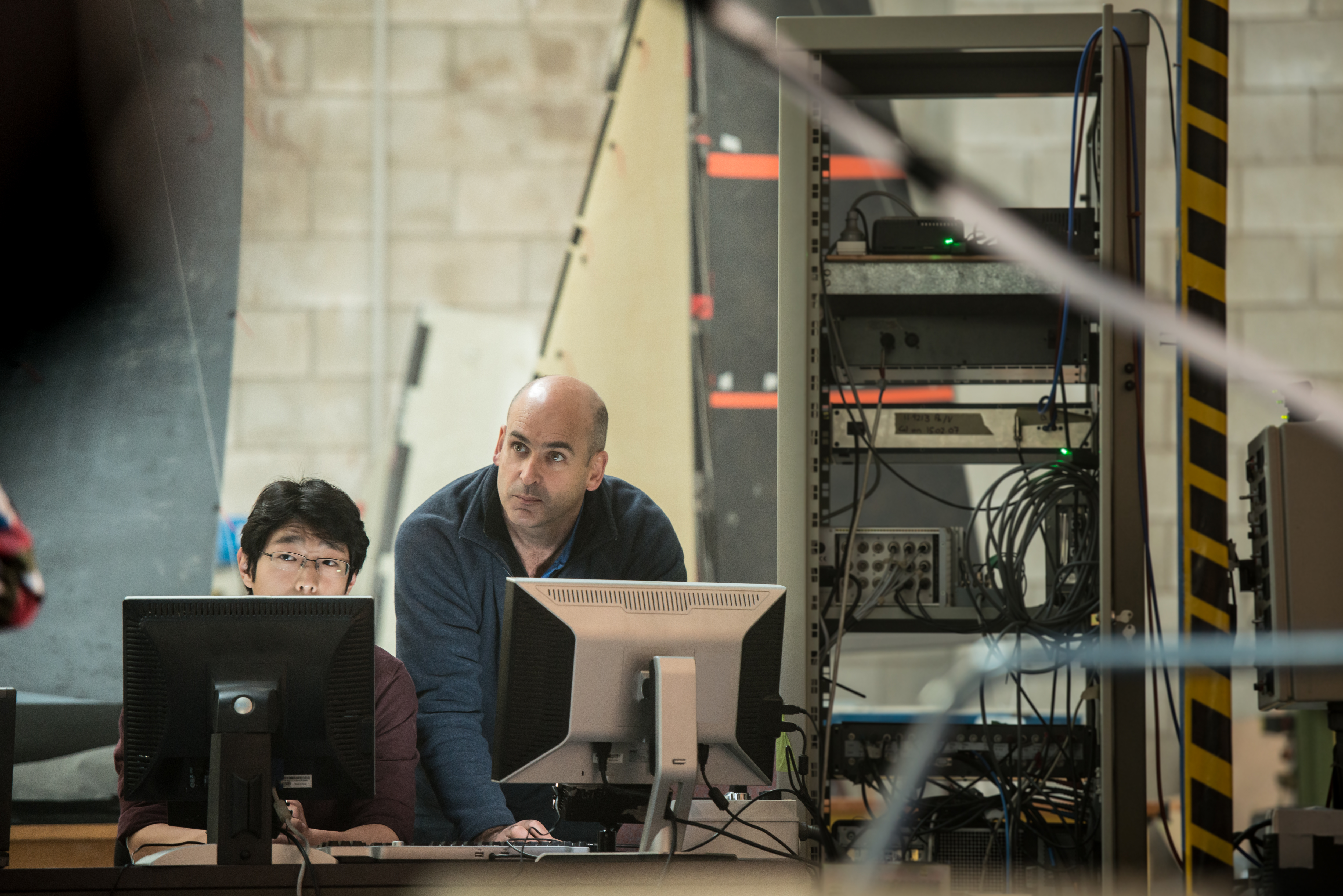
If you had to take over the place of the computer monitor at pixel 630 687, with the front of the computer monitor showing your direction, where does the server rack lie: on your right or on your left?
on your right

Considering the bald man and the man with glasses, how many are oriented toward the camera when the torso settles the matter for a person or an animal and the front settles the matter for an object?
2

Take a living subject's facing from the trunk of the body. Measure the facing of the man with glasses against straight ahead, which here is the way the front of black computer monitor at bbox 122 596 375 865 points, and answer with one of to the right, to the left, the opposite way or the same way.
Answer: the opposite way

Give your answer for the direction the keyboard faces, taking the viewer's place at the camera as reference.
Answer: facing away from the viewer

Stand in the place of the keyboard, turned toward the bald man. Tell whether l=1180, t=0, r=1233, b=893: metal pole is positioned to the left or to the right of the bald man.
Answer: right

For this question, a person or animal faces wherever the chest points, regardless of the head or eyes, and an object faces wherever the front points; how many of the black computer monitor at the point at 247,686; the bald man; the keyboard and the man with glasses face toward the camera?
2

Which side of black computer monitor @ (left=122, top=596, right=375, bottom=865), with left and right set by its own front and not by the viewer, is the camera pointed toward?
back

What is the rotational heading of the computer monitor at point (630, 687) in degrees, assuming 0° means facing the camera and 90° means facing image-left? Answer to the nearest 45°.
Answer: approximately 135°

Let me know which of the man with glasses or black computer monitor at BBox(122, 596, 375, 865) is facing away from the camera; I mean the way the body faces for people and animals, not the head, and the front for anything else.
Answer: the black computer monitor

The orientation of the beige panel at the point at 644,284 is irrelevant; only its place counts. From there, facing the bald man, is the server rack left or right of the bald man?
left

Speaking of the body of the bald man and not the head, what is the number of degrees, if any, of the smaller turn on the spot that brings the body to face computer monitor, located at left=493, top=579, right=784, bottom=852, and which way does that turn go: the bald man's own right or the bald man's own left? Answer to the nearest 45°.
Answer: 0° — they already face it

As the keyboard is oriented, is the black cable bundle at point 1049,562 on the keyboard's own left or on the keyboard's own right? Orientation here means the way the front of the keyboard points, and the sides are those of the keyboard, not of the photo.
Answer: on the keyboard's own right
